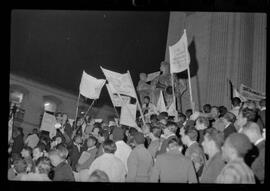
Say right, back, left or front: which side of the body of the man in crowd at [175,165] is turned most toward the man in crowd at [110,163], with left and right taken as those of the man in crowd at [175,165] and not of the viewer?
left

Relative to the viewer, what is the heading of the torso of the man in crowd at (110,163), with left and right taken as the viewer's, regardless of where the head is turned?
facing away from the viewer

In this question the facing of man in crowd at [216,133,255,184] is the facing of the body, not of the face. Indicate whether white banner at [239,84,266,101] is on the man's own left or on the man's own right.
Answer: on the man's own right

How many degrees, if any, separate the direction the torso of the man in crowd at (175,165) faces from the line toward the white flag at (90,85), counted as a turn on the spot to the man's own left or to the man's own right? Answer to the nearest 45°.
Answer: approximately 45° to the man's own left

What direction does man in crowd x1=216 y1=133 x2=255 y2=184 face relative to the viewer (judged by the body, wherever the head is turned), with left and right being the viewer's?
facing away from the viewer and to the left of the viewer

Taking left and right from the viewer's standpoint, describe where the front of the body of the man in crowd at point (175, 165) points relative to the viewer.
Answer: facing away from the viewer

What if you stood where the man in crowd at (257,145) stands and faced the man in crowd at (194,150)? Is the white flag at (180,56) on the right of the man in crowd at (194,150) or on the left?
right
